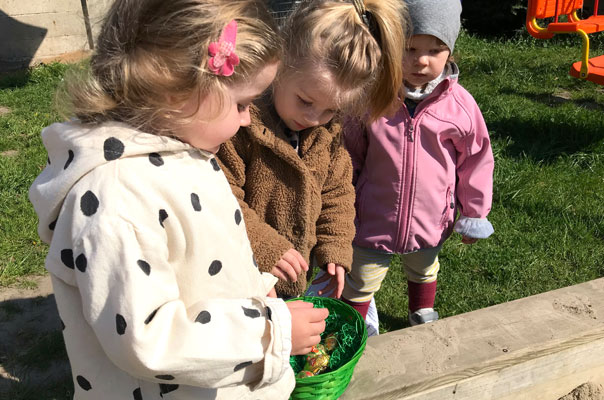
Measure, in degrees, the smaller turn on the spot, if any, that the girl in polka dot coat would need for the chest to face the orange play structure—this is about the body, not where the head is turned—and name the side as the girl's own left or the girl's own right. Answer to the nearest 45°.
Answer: approximately 45° to the girl's own left

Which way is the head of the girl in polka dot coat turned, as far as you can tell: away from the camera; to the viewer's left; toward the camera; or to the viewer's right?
to the viewer's right

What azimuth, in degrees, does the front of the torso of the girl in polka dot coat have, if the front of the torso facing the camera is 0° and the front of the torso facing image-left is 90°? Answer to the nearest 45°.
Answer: approximately 270°
